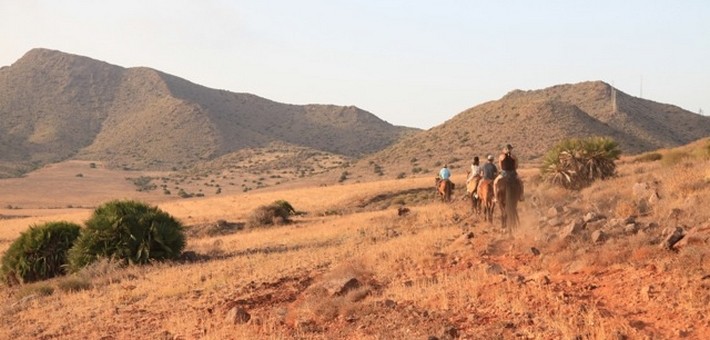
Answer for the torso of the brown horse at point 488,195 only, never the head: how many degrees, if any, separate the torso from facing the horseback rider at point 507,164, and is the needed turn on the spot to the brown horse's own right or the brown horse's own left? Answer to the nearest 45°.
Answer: approximately 180°

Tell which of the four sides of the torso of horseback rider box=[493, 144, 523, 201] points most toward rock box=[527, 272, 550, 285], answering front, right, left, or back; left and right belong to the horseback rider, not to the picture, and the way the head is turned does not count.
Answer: back

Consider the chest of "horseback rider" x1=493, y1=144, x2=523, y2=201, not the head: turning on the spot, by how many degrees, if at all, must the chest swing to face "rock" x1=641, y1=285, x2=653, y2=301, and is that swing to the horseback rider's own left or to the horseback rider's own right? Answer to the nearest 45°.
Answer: approximately 180°

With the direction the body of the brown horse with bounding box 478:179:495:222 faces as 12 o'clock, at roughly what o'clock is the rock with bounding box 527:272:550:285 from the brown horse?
The rock is roughly at 6 o'clock from the brown horse.

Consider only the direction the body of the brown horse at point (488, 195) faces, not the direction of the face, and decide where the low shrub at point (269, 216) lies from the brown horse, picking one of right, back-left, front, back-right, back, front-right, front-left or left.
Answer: front-left

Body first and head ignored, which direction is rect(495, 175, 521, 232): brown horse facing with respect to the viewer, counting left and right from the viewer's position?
facing away from the viewer

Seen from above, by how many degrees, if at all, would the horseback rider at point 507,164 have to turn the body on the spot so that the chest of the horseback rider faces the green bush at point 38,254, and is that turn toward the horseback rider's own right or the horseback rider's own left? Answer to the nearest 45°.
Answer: approximately 90° to the horseback rider's own left

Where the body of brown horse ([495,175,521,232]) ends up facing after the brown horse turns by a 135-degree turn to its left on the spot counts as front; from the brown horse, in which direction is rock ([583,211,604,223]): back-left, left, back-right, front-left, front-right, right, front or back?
back

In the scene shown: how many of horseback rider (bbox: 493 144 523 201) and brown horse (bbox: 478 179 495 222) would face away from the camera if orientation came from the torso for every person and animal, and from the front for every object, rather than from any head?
2

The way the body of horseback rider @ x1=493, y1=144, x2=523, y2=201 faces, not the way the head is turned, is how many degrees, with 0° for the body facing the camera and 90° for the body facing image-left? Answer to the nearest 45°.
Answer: approximately 180°

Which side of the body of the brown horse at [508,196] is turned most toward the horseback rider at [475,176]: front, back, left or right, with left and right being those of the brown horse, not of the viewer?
front

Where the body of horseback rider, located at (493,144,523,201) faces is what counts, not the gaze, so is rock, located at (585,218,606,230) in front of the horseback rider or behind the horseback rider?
behind

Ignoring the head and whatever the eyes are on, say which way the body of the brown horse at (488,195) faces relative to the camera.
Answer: away from the camera

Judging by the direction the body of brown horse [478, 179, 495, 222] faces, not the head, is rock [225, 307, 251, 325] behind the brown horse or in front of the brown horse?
behind
